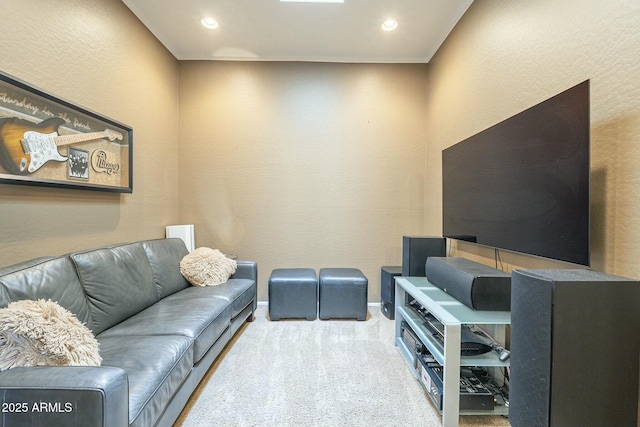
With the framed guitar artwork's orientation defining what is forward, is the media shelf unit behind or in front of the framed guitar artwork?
in front

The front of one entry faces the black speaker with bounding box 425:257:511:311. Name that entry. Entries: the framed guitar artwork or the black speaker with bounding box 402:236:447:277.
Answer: the framed guitar artwork

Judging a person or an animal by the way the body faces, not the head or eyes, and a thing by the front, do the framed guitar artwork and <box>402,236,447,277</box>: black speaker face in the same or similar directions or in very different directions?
very different directions

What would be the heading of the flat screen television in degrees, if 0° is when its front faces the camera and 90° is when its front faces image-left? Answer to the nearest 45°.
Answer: approximately 45°

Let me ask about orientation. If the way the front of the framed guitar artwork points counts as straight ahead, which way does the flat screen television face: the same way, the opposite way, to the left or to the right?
the opposite way

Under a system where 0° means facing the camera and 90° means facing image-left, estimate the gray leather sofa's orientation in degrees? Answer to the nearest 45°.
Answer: approximately 315°

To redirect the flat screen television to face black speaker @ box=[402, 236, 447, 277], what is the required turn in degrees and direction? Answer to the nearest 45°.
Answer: approximately 90° to its right

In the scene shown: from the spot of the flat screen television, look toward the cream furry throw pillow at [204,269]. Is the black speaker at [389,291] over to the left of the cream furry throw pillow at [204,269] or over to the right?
right

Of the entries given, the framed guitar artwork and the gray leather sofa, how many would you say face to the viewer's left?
0

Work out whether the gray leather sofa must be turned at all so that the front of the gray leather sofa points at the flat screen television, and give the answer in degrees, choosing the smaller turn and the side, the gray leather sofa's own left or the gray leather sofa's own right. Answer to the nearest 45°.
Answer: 0° — it already faces it

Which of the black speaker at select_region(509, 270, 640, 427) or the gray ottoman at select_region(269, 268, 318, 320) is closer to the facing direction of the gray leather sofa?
the black speaker

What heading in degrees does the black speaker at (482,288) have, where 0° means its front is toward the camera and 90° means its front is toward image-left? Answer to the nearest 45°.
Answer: approximately 45°
